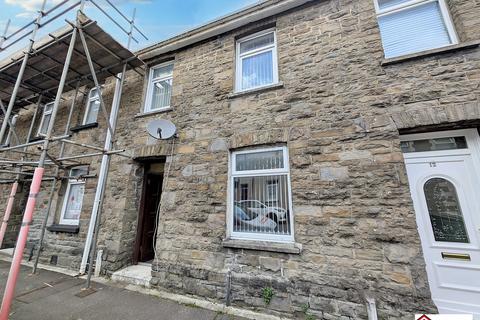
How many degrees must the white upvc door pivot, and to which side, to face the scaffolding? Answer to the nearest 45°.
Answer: approximately 45° to its right

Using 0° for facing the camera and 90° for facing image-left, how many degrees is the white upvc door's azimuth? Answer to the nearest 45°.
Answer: approximately 0°

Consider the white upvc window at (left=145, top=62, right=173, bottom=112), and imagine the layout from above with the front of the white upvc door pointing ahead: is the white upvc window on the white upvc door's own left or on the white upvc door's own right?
on the white upvc door's own right

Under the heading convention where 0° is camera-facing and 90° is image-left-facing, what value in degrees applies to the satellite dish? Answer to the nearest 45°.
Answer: approximately 0°

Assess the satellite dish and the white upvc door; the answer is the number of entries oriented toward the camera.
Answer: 2

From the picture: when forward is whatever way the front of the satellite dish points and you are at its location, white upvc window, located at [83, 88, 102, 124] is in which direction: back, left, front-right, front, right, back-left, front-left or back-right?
back-right

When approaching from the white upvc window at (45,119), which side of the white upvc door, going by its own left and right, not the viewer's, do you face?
right

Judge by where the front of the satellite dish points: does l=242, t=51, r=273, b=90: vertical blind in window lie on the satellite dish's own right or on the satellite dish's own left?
on the satellite dish's own left
